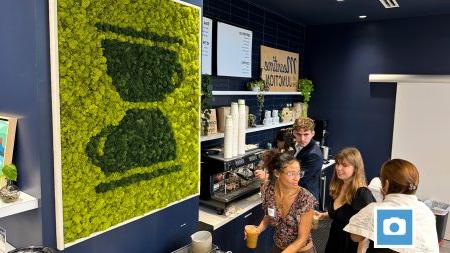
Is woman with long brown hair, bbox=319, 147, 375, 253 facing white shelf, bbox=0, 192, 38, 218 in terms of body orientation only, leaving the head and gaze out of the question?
yes

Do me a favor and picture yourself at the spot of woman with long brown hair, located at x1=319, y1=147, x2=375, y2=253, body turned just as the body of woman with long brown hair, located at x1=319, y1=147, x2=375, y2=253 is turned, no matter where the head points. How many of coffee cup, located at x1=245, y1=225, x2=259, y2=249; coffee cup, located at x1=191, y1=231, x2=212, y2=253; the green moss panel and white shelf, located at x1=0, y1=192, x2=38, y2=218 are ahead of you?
4

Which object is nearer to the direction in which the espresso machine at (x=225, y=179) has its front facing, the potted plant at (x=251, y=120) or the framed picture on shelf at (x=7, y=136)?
the framed picture on shelf

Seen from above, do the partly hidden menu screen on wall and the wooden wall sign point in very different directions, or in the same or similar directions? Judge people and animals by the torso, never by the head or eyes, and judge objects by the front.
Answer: same or similar directions

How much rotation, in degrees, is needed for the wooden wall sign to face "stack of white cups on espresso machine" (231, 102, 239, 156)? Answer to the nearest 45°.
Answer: approximately 45° to its right

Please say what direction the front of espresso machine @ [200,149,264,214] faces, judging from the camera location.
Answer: facing the viewer and to the right of the viewer

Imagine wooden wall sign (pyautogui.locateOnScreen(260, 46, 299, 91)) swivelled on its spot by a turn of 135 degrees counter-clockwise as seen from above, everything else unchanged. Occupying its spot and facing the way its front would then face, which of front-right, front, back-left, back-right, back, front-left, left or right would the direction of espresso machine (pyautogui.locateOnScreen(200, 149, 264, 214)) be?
back

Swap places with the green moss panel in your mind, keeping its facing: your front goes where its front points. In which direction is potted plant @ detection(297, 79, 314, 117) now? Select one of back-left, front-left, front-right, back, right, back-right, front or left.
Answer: left

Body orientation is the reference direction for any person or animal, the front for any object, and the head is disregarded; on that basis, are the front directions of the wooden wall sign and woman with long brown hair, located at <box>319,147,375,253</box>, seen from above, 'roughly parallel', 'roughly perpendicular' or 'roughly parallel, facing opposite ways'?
roughly perpendicular

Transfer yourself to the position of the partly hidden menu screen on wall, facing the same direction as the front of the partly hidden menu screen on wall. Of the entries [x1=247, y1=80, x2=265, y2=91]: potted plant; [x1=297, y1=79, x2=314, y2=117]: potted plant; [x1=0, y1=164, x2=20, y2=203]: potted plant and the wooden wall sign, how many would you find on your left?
3

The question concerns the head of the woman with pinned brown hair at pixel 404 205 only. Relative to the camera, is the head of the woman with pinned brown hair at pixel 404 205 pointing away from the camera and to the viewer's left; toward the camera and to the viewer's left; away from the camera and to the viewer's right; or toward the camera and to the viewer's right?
away from the camera and to the viewer's left

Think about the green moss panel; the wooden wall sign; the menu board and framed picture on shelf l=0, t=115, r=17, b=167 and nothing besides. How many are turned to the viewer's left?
0

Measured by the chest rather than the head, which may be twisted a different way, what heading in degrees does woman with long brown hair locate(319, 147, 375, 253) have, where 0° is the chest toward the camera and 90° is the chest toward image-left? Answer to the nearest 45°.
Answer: approximately 45°

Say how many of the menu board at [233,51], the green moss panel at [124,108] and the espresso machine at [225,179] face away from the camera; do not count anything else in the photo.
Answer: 0
